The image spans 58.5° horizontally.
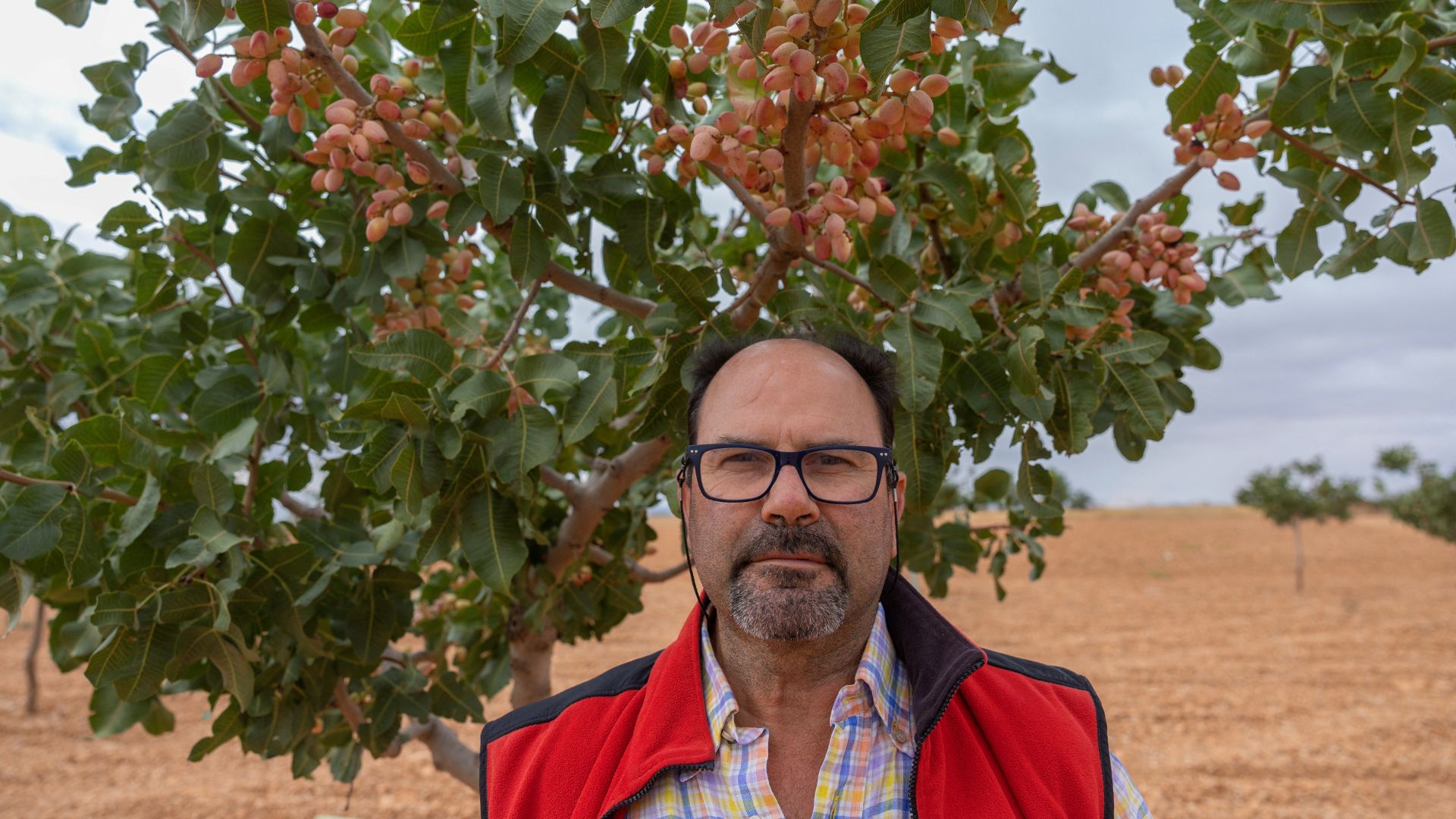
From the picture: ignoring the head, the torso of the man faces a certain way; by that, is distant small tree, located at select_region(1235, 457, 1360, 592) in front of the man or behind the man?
behind

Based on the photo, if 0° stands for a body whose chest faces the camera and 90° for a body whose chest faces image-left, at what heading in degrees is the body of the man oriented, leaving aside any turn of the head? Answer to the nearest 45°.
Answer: approximately 0°

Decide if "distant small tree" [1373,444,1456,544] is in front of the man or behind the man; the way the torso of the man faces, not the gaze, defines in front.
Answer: behind
